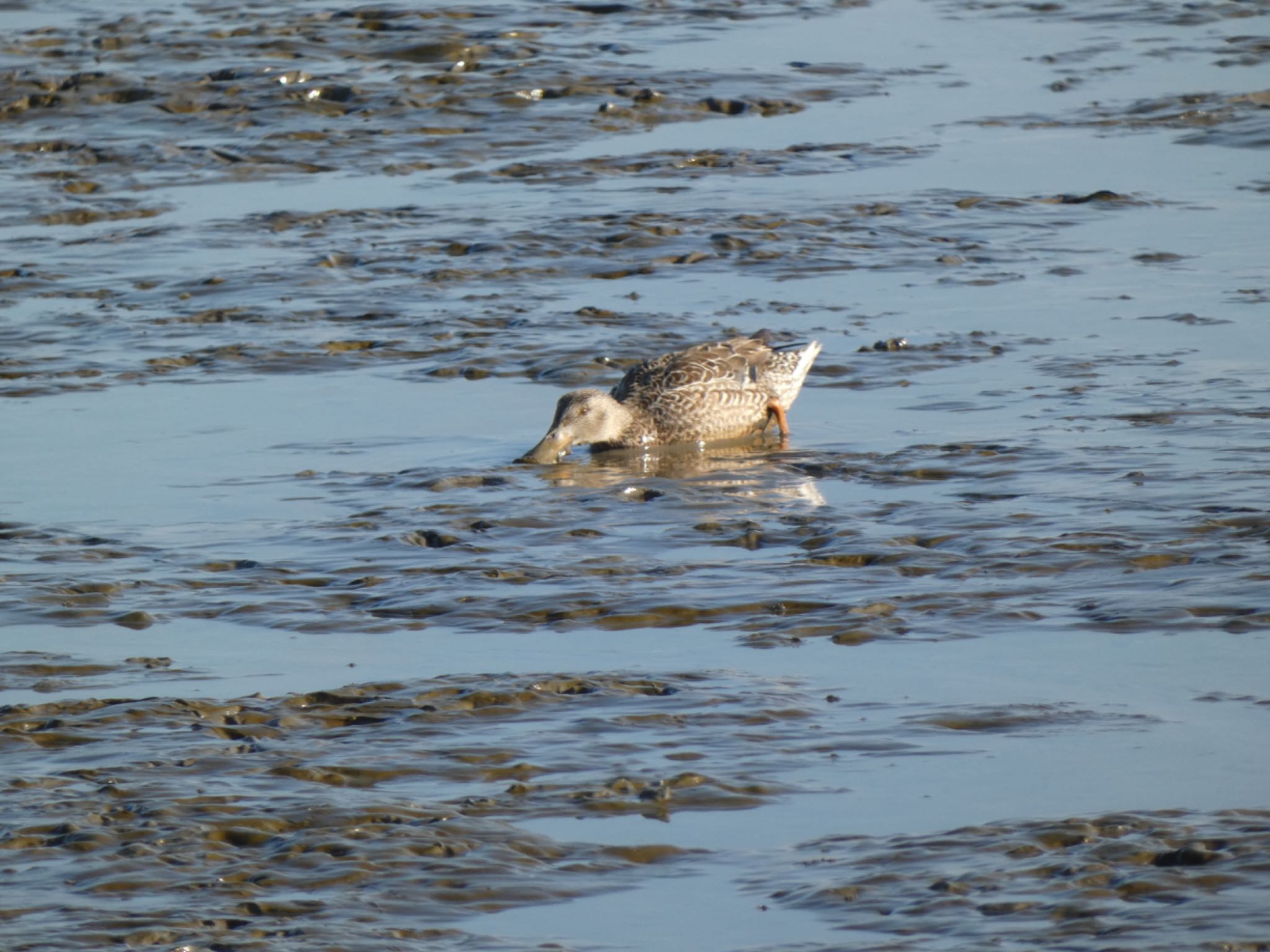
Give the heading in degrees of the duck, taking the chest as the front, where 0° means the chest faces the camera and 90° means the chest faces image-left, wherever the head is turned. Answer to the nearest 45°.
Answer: approximately 90°
